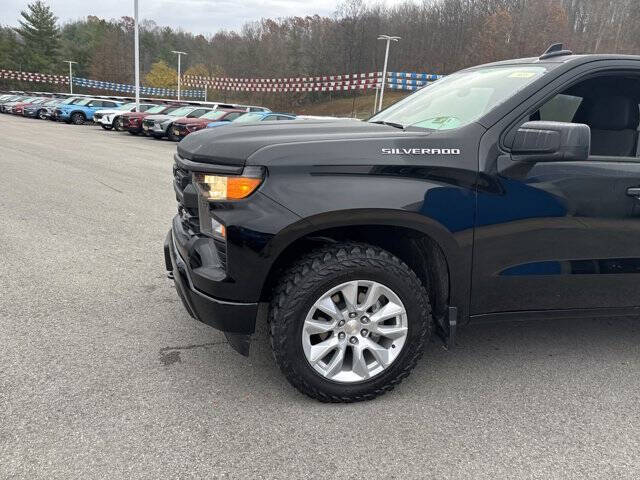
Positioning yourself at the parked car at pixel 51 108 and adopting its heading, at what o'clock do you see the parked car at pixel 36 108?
the parked car at pixel 36 108 is roughly at 4 o'clock from the parked car at pixel 51 108.

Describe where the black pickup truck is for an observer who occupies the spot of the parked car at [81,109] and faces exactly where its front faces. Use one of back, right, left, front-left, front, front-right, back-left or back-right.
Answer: front-left

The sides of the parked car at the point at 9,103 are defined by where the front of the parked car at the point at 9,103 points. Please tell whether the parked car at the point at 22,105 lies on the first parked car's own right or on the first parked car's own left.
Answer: on the first parked car's own left

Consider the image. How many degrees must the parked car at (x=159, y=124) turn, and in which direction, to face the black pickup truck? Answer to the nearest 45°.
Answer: approximately 45° to its left

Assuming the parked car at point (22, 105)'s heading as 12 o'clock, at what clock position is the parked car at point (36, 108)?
the parked car at point (36, 108) is roughly at 10 o'clock from the parked car at point (22, 105).

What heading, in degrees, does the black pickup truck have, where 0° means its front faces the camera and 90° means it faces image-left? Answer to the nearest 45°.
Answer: approximately 90°

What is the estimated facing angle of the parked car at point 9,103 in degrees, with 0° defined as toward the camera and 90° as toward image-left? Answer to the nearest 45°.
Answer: approximately 45°

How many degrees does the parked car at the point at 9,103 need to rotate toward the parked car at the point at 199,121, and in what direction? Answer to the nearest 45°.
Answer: approximately 45° to its left
